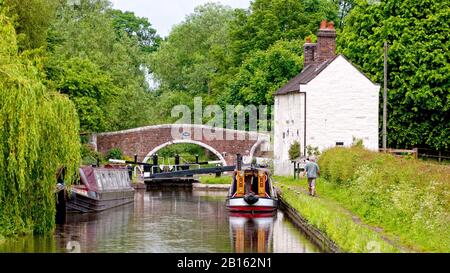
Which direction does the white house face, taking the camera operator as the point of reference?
facing to the left of the viewer

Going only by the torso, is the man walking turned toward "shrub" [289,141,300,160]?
yes

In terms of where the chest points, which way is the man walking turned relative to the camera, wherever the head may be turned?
away from the camera

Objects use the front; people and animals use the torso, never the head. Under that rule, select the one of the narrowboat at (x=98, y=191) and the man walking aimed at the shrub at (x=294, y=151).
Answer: the man walking

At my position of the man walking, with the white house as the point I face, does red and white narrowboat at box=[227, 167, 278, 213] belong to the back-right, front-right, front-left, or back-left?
back-left

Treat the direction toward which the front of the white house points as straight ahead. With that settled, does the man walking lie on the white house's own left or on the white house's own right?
on the white house's own left
